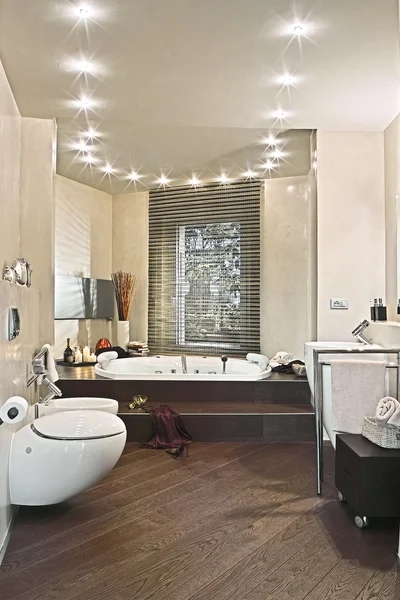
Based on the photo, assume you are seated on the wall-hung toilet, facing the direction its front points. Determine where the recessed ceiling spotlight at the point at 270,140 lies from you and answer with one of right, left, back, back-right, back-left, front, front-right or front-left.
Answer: front-left

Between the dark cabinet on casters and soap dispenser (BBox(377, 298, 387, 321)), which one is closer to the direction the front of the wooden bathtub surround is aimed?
the dark cabinet on casters

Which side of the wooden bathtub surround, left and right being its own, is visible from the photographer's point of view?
front

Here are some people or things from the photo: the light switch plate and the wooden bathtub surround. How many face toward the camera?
2

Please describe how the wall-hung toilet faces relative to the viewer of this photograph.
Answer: facing to the right of the viewer

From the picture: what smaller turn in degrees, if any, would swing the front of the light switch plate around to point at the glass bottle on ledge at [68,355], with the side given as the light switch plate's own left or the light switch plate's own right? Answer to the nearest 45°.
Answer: approximately 90° to the light switch plate's own right

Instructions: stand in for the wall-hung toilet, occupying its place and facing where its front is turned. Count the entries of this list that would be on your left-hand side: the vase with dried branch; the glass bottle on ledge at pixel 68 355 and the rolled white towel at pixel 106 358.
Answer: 3

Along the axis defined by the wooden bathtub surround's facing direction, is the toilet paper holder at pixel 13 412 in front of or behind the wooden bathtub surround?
in front

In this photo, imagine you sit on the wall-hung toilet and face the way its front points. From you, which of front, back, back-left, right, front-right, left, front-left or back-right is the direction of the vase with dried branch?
left

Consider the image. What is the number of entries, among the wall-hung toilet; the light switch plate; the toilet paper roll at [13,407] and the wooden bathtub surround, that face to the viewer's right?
2

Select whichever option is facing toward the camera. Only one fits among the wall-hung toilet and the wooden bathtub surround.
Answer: the wooden bathtub surround

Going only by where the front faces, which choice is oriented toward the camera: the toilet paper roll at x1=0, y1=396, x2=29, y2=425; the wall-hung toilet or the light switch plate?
the light switch plate

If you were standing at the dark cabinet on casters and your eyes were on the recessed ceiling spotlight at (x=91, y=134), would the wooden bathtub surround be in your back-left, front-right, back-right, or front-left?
front-right

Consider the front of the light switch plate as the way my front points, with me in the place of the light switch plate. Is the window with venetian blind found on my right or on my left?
on my right

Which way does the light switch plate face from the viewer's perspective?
toward the camera

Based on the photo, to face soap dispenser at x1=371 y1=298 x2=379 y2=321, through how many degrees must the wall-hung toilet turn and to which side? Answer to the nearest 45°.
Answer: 0° — it already faces it
